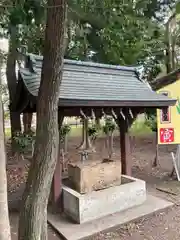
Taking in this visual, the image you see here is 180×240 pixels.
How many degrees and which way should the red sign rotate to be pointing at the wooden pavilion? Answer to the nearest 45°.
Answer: approximately 45° to its right

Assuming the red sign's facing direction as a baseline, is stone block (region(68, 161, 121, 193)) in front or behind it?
in front

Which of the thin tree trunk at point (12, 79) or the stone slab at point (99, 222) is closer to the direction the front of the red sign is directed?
the stone slab

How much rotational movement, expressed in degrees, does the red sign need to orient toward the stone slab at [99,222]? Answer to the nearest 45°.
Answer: approximately 45° to its right

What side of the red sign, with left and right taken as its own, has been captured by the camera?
front

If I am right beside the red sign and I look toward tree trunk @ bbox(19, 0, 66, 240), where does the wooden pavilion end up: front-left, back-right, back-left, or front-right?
front-right

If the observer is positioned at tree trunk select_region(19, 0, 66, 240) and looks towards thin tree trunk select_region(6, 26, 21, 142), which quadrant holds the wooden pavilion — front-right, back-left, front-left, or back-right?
front-right

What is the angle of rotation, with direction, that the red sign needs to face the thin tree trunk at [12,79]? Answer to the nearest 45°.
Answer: approximately 135° to its right

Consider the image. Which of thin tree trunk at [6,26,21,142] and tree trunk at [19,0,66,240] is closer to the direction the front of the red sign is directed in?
the tree trunk

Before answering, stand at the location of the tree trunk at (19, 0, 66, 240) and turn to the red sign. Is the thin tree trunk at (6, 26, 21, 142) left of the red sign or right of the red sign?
left
